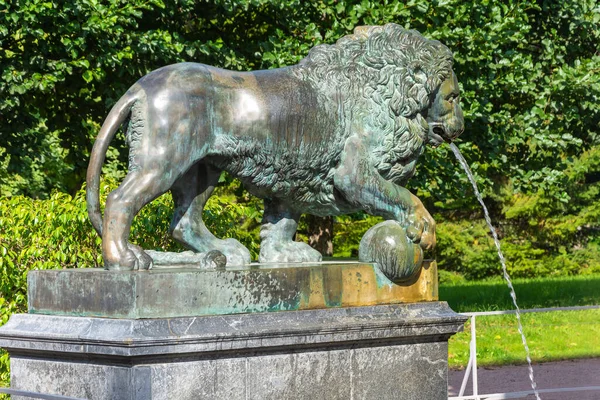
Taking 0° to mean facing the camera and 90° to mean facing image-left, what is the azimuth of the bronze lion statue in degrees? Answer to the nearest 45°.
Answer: approximately 270°
